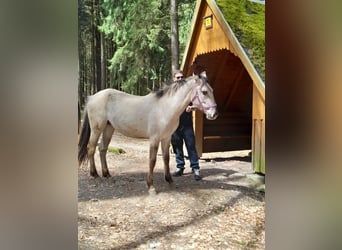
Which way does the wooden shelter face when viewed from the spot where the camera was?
facing the viewer and to the left of the viewer
